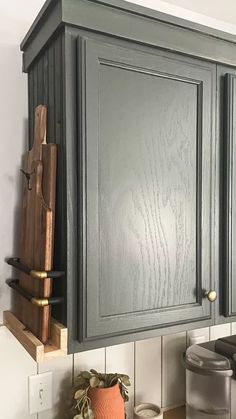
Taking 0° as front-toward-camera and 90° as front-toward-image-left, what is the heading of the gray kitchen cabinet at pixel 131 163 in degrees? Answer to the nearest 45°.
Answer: approximately 315°
